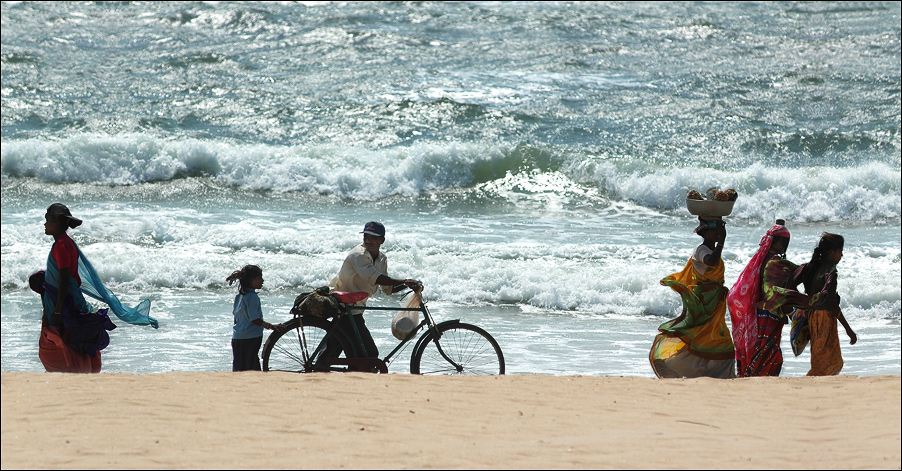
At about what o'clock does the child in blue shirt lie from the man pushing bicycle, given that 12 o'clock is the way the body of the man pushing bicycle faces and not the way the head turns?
The child in blue shirt is roughly at 6 o'clock from the man pushing bicycle.

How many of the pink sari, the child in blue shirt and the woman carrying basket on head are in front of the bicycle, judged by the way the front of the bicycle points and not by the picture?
2

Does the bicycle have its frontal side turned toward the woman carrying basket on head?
yes

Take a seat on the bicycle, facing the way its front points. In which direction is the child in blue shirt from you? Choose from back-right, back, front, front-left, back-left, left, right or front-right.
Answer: back

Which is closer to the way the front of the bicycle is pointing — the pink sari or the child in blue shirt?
the pink sari

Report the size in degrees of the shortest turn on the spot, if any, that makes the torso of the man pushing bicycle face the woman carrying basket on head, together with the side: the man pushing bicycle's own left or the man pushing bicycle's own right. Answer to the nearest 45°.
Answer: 0° — they already face them

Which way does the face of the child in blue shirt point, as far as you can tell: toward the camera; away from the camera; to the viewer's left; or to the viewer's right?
to the viewer's right

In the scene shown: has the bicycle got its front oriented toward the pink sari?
yes

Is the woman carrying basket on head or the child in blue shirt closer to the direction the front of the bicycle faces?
the woman carrying basket on head

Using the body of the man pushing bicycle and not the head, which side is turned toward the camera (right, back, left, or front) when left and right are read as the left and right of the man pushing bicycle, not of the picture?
right

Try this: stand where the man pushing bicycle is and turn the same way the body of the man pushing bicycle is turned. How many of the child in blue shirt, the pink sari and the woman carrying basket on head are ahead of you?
2

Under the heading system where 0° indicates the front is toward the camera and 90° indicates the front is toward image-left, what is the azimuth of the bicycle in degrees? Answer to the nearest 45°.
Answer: approximately 270°
